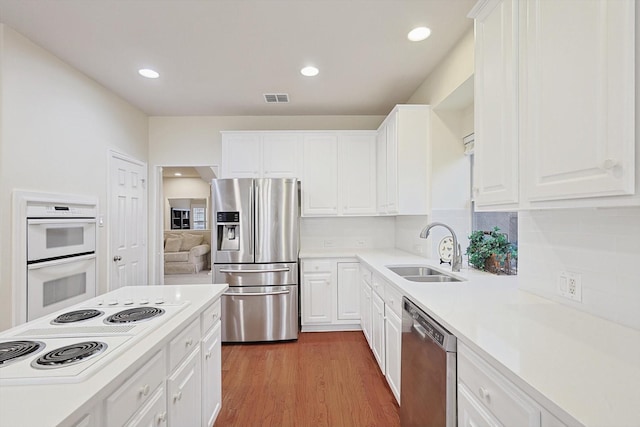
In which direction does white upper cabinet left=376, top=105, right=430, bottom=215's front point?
to the viewer's left

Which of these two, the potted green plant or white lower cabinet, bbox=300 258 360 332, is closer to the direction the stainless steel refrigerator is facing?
the potted green plant

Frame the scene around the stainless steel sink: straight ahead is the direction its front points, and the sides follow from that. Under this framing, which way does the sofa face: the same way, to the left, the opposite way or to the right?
to the left

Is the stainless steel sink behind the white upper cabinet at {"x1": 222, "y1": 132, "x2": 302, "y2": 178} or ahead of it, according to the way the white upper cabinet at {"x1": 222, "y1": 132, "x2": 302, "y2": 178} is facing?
ahead

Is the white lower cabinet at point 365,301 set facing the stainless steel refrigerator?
yes

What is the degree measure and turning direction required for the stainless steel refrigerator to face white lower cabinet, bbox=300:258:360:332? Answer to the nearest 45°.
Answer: approximately 90° to its left

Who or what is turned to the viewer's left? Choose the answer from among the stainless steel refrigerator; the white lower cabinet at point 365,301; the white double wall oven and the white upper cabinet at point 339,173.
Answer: the white lower cabinet

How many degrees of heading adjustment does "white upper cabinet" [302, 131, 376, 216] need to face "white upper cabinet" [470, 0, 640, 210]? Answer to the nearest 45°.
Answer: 0° — it already faces it

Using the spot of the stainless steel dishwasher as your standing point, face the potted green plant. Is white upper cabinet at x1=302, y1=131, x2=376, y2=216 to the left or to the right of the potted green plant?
left

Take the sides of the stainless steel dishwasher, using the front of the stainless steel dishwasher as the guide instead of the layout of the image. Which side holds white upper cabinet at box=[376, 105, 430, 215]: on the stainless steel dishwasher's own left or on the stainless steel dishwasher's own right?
on the stainless steel dishwasher's own right

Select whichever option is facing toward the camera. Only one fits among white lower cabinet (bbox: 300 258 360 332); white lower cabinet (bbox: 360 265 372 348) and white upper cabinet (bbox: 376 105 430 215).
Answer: white lower cabinet (bbox: 300 258 360 332)

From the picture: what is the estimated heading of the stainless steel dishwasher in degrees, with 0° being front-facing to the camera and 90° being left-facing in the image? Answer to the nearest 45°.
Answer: approximately 45°

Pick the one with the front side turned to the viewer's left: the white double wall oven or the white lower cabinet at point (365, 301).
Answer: the white lower cabinet

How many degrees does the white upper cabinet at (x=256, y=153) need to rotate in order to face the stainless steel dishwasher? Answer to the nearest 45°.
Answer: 0° — it already faces it
